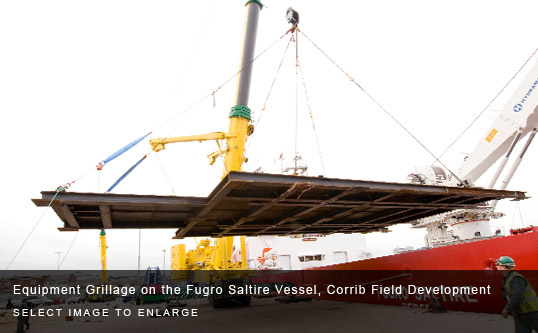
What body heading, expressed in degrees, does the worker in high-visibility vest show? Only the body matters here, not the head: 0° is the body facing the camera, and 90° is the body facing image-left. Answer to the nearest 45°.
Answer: approximately 90°

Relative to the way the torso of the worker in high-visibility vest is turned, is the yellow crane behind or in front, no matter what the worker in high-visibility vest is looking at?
in front
